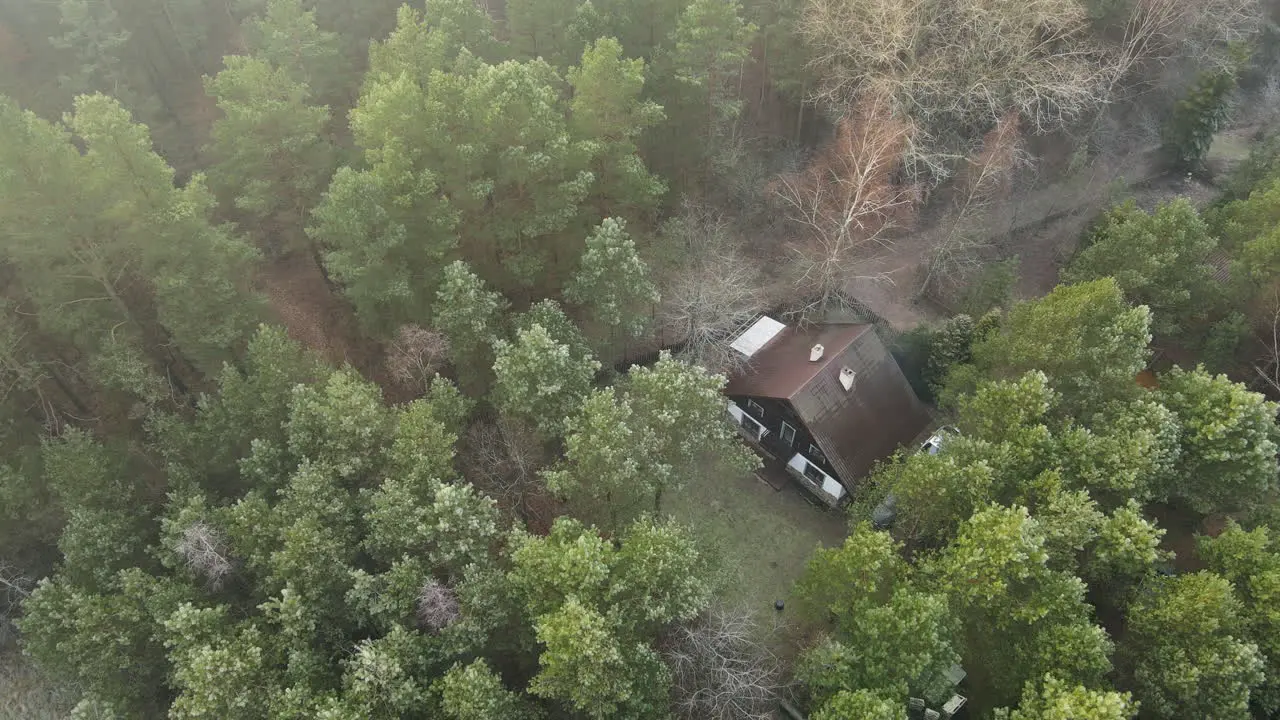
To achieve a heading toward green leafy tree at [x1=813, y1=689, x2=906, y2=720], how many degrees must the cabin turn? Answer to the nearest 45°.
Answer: approximately 45° to its left

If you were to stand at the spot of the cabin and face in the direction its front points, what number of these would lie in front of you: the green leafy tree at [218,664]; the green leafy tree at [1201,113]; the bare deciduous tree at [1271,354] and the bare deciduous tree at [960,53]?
1

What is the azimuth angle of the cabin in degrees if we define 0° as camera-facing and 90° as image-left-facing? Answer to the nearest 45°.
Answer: approximately 45°

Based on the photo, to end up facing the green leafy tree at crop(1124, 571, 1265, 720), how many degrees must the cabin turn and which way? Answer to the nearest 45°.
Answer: approximately 45° to its left

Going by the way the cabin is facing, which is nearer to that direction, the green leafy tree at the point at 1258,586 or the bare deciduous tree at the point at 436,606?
the bare deciduous tree

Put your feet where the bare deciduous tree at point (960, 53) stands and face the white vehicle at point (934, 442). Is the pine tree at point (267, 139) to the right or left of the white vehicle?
right
